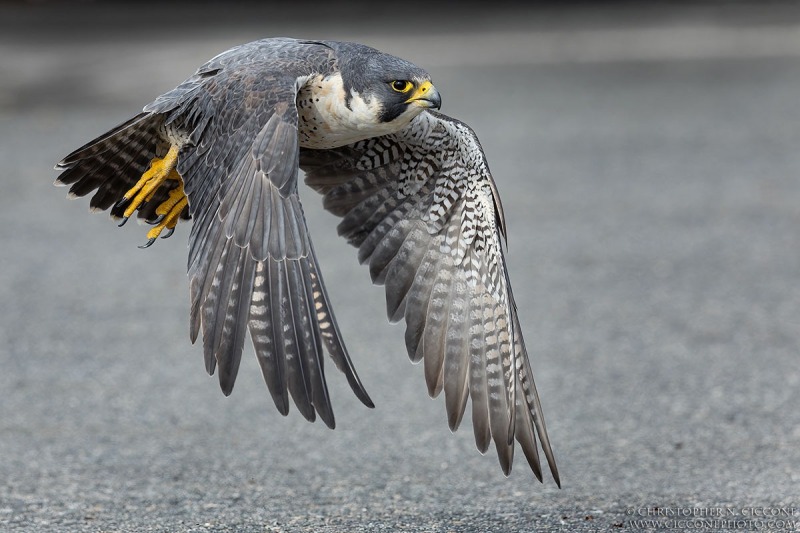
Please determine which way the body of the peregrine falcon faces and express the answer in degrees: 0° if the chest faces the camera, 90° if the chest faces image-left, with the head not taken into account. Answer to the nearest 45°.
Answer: approximately 315°
